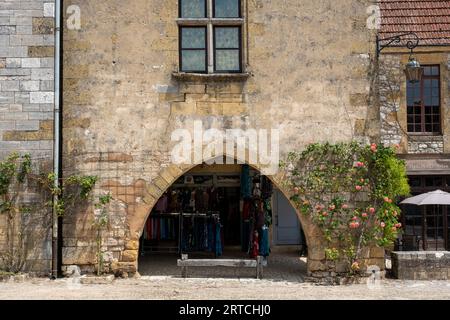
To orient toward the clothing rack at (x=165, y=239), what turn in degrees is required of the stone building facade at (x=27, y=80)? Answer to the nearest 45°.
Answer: approximately 135° to its left

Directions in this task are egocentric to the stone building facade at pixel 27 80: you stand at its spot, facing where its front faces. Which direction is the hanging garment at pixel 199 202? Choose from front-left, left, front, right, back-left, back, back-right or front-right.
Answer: back-left

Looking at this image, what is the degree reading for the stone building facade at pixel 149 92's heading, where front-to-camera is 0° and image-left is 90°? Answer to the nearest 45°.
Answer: approximately 0°

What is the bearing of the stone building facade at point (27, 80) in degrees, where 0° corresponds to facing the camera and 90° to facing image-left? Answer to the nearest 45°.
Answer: approximately 0°
